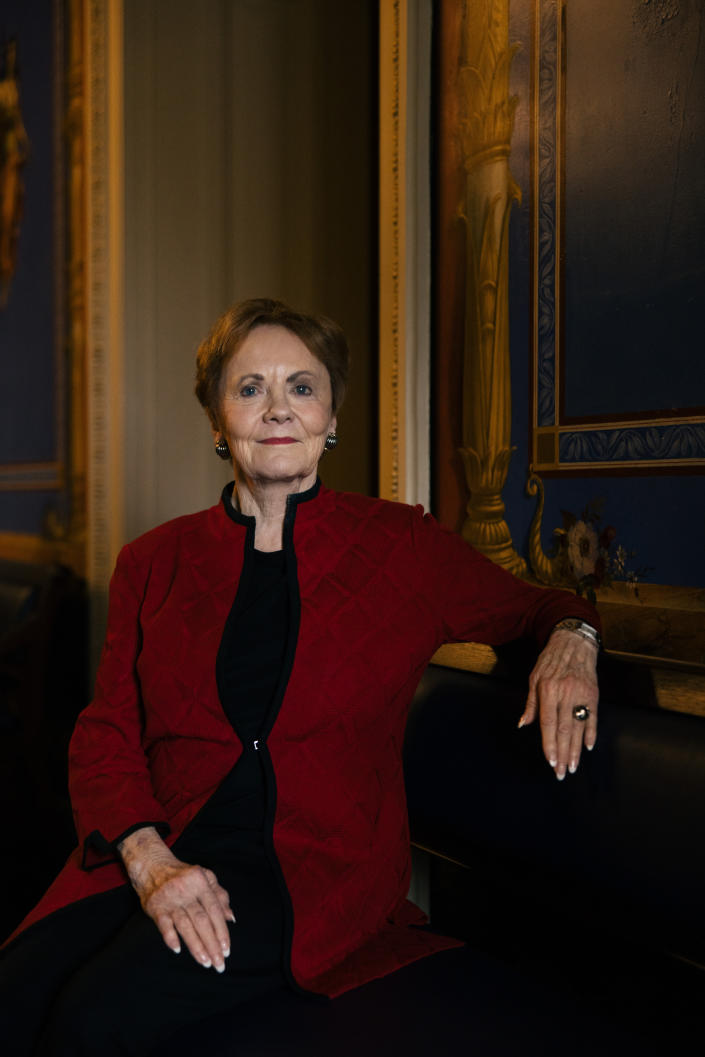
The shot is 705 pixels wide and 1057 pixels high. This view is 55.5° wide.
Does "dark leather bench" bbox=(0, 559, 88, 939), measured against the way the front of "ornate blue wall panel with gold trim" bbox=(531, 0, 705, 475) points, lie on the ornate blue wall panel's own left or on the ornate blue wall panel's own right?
on the ornate blue wall panel's own right

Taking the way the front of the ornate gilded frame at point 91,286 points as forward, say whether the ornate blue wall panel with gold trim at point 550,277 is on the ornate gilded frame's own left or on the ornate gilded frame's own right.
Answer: on the ornate gilded frame's own left

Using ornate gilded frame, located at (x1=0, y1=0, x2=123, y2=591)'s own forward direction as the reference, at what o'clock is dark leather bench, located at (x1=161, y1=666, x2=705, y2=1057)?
The dark leather bench is roughly at 10 o'clock from the ornate gilded frame.

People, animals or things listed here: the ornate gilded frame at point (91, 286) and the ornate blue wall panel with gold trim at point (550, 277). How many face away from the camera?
0

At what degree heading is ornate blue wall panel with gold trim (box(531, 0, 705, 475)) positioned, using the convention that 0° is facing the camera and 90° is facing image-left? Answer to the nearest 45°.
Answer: approximately 45°

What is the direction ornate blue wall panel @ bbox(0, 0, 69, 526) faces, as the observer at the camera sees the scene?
facing the viewer and to the left of the viewer

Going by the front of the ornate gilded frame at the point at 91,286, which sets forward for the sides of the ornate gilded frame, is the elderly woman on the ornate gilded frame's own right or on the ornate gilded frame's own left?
on the ornate gilded frame's own left
